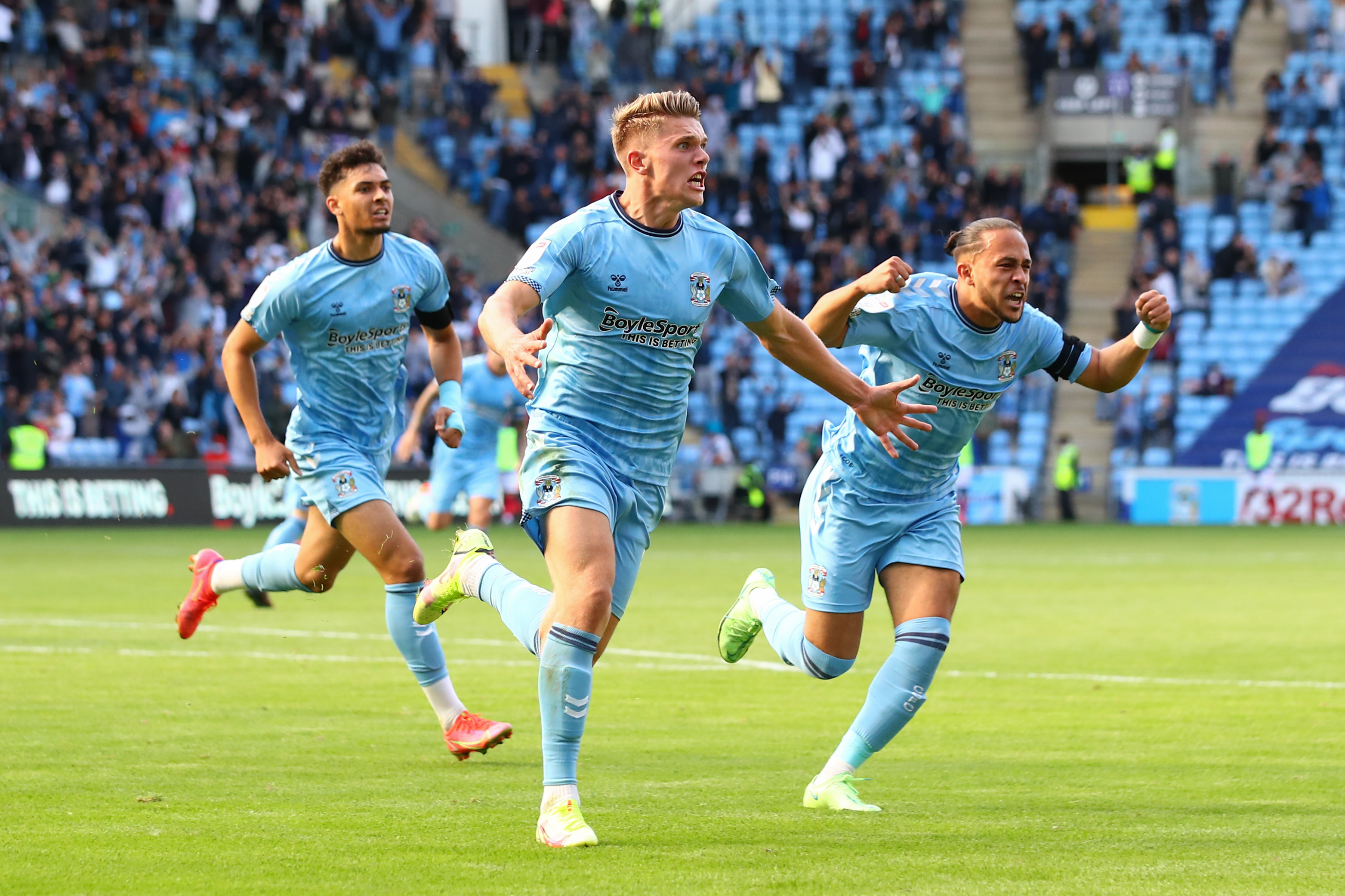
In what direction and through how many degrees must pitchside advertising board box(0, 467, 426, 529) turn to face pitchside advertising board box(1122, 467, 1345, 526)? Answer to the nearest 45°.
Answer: approximately 90° to its left

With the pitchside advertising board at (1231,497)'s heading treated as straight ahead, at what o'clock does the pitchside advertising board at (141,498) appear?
the pitchside advertising board at (141,498) is roughly at 2 o'clock from the pitchside advertising board at (1231,497).

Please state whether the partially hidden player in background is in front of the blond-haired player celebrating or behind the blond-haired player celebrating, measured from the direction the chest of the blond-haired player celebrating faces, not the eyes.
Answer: behind

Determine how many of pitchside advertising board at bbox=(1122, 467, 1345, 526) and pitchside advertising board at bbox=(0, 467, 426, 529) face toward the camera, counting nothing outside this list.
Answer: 2

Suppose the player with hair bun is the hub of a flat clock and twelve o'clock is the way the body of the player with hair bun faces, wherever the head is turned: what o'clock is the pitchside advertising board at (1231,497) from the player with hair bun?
The pitchside advertising board is roughly at 8 o'clock from the player with hair bun.

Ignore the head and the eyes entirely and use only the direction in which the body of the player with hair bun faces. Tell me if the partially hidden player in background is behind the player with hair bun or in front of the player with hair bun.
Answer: behind

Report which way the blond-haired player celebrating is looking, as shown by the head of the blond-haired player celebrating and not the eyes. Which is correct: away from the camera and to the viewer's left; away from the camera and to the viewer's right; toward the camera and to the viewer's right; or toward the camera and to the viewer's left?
toward the camera and to the viewer's right

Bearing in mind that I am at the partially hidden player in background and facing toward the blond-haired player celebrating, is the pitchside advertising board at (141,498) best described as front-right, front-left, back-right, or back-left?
back-right
